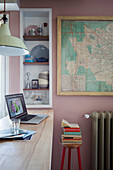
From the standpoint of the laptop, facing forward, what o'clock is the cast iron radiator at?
The cast iron radiator is roughly at 10 o'clock from the laptop.

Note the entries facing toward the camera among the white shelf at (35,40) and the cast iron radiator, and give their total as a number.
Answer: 2

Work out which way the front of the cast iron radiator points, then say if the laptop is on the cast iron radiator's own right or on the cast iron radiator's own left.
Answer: on the cast iron radiator's own right

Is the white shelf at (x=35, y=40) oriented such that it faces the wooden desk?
yes

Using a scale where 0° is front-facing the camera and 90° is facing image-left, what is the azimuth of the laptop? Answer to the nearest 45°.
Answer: approximately 315°

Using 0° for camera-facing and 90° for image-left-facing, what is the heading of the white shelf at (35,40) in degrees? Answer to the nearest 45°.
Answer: approximately 0°

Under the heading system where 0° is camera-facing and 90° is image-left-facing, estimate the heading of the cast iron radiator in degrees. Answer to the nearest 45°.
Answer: approximately 0°
